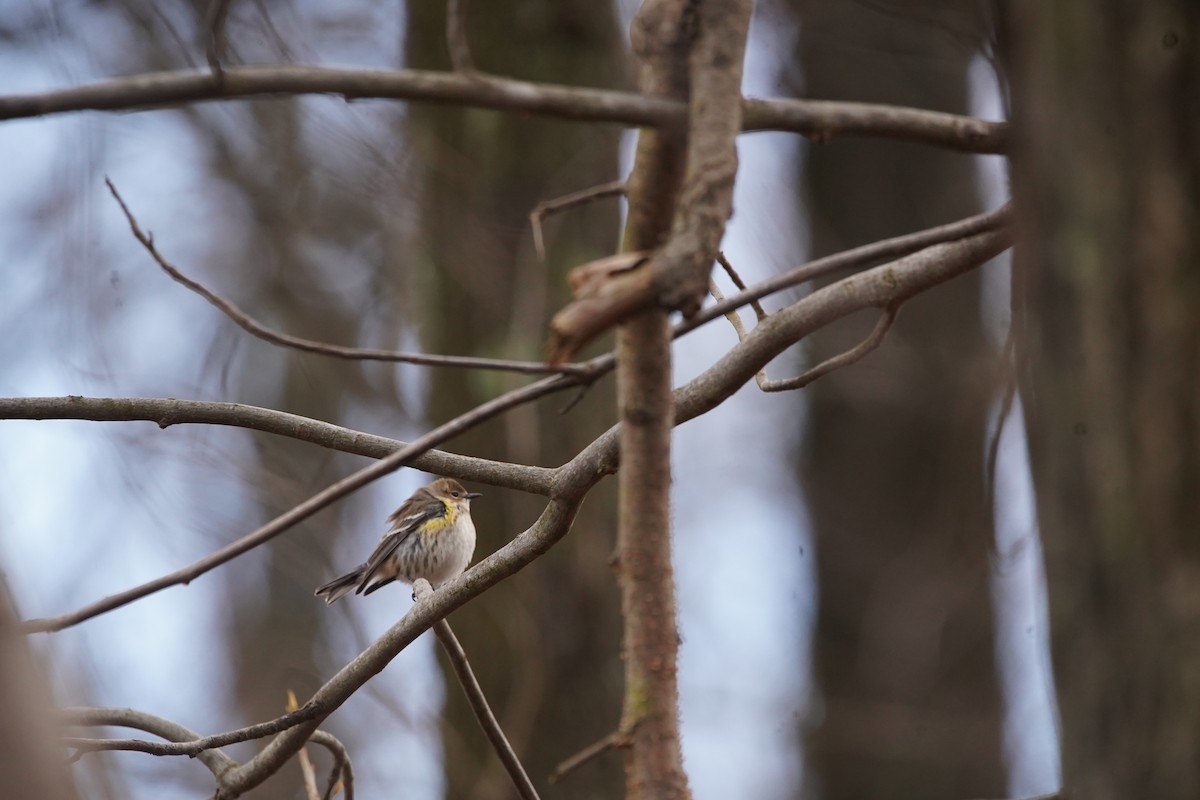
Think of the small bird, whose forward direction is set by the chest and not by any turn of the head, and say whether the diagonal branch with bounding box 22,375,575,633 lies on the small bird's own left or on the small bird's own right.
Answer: on the small bird's own right

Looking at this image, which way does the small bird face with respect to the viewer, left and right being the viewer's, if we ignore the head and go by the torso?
facing to the right of the viewer

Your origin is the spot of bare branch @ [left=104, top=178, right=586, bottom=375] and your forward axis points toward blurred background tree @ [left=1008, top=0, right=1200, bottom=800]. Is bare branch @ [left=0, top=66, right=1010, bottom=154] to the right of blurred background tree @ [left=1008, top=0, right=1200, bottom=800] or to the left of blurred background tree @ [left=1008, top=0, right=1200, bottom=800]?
right
